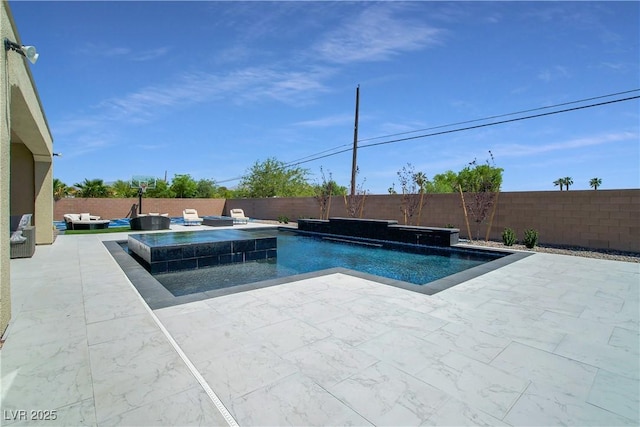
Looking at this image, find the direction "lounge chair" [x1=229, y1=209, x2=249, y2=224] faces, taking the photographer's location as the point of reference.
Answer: facing the viewer and to the right of the viewer

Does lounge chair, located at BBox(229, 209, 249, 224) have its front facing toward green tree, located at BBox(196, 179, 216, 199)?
no

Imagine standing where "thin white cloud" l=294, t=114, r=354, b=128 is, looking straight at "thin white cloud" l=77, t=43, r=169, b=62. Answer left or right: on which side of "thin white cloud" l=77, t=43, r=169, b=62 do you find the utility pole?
left

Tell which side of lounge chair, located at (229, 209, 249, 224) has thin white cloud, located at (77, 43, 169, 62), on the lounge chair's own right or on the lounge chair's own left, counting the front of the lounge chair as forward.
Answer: on the lounge chair's own right
